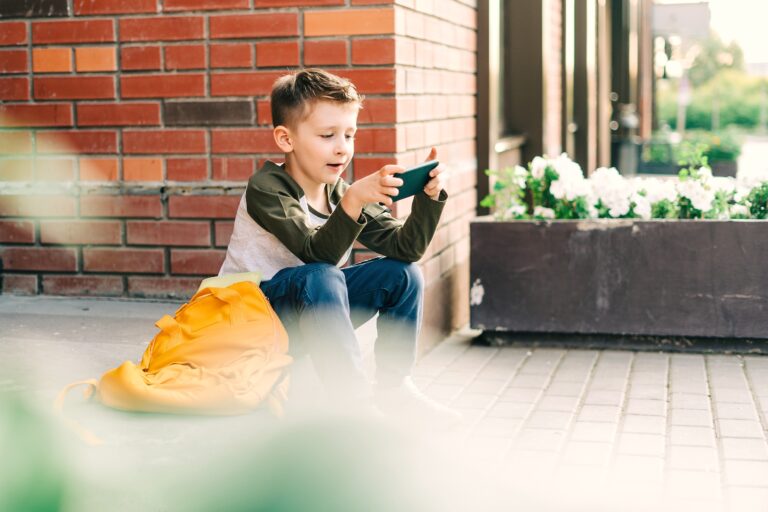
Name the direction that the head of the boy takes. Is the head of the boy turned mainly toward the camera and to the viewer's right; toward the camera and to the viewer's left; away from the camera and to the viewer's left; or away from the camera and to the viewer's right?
toward the camera and to the viewer's right

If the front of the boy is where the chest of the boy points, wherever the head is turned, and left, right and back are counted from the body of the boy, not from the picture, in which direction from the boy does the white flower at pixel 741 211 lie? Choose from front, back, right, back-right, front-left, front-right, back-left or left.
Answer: left

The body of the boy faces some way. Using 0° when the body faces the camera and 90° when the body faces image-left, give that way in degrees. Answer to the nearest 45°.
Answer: approximately 315°

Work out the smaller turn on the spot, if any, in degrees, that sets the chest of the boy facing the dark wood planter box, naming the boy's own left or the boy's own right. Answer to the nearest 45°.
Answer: approximately 90° to the boy's own left
